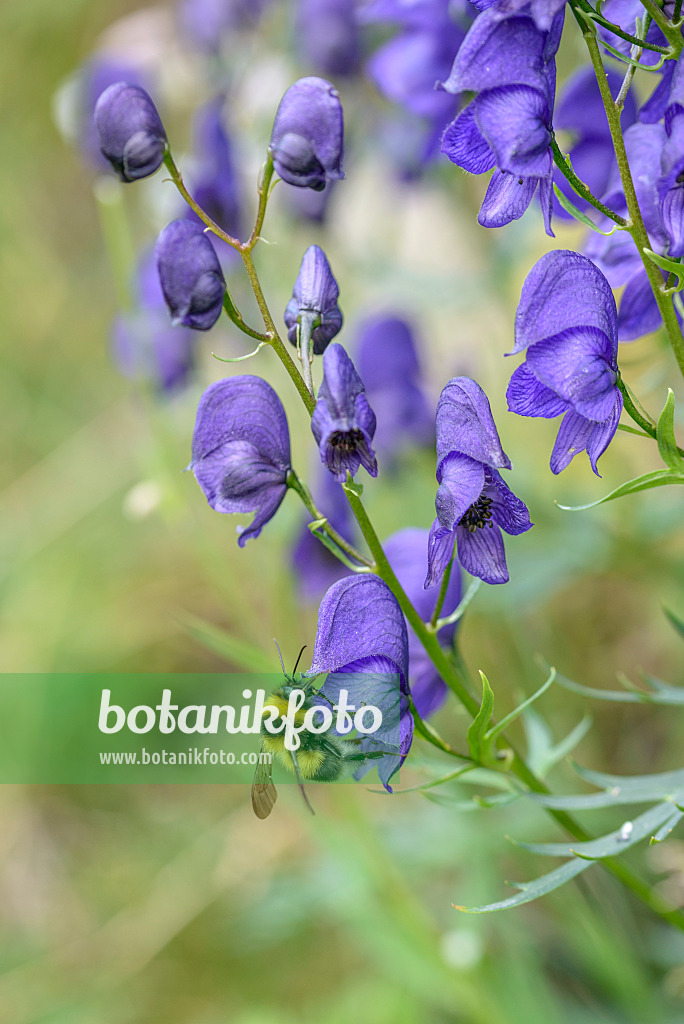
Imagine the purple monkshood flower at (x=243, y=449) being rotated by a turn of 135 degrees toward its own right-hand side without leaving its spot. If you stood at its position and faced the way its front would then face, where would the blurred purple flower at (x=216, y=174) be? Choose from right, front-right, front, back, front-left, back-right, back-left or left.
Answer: front-left

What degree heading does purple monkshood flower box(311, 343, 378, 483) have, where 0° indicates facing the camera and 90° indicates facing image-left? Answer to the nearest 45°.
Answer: approximately 0°

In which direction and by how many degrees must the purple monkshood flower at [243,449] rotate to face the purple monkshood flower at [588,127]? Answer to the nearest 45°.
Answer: approximately 135° to its right

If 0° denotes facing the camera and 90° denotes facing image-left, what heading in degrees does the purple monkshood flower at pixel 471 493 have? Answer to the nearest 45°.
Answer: approximately 315°

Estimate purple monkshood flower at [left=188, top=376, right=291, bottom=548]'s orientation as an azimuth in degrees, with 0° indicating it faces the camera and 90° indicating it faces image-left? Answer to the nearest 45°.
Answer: approximately 90°

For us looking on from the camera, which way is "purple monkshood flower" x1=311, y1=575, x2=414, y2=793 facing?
facing to the left of the viewer
